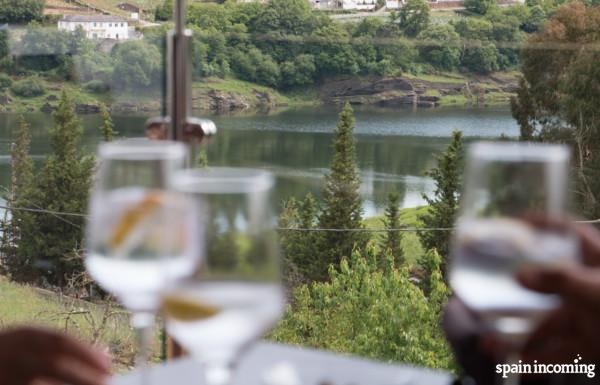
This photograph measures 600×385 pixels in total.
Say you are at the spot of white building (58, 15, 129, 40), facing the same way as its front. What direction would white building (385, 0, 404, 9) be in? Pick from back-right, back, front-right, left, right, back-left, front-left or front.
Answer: back-left

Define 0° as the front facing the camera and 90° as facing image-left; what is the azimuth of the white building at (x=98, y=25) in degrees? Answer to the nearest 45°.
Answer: approximately 0°

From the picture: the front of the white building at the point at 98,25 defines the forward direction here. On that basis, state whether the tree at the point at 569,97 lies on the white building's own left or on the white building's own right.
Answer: on the white building's own left

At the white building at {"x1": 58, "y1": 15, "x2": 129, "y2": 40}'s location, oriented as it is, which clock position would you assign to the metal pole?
The metal pole is roughly at 12 o'clock from the white building.

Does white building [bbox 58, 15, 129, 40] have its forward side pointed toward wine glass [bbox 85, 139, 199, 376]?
yes
